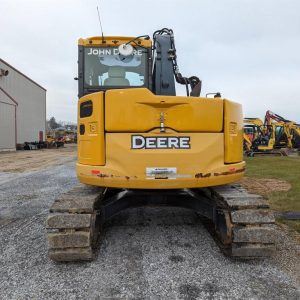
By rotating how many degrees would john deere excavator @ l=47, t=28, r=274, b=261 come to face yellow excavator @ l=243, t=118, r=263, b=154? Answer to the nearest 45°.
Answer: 0° — it already faces it

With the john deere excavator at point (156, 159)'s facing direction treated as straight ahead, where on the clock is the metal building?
The metal building is roughly at 11 o'clock from the john deere excavator.

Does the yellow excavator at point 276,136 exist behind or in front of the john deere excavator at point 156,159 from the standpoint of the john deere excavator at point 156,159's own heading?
in front

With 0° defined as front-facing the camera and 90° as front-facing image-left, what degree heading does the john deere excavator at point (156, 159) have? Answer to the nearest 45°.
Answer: approximately 180°
